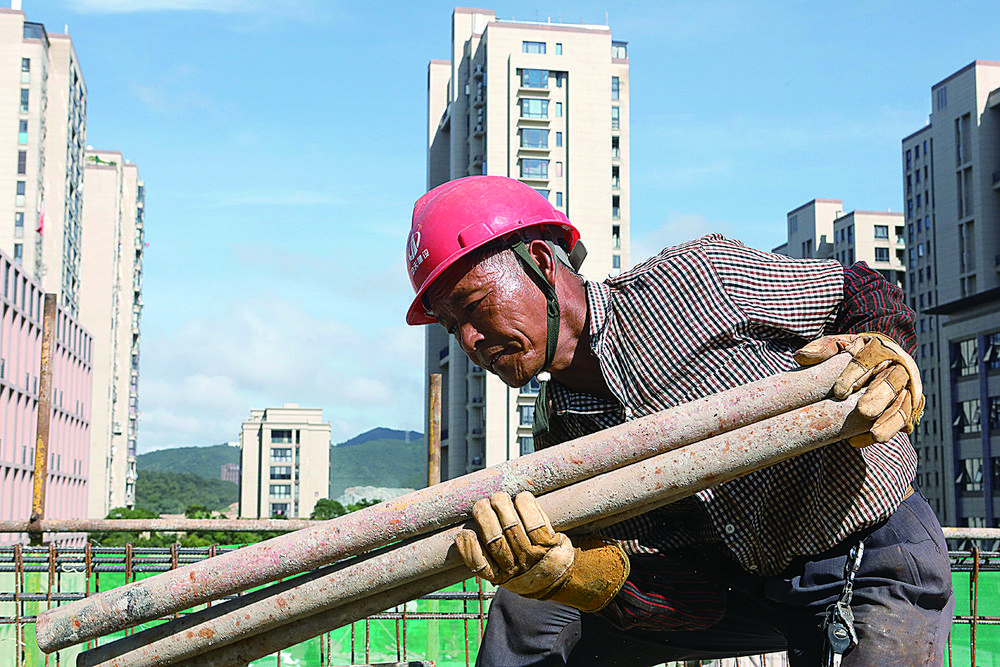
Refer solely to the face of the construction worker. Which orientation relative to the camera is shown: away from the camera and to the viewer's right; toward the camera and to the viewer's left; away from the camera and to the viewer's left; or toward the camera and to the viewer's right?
toward the camera and to the viewer's left

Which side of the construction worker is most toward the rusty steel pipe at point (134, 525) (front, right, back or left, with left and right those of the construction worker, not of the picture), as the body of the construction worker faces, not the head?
right

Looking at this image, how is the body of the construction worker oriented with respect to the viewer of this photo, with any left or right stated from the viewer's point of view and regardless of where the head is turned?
facing the viewer and to the left of the viewer
